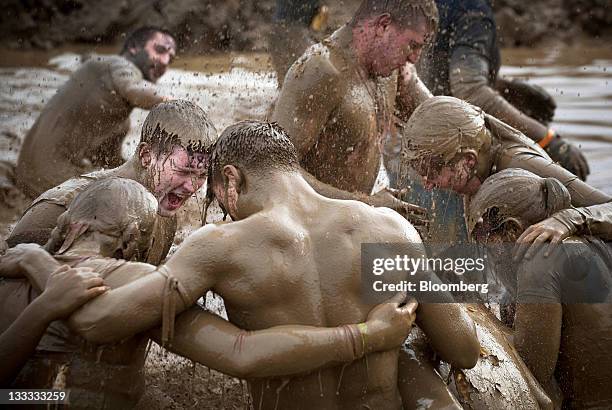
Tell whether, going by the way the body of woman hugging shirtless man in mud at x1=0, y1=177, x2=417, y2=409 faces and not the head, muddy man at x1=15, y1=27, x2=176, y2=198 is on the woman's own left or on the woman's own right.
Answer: on the woman's own left

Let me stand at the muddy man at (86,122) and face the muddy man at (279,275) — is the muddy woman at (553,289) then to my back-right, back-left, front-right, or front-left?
front-left

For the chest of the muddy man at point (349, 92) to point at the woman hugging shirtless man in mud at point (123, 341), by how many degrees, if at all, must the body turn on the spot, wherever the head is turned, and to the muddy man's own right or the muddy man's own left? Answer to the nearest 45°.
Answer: approximately 90° to the muddy man's own right

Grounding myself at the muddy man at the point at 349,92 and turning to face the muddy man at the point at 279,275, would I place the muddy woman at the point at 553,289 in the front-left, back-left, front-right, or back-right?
front-left

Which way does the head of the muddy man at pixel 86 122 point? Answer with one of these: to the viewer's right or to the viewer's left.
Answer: to the viewer's right

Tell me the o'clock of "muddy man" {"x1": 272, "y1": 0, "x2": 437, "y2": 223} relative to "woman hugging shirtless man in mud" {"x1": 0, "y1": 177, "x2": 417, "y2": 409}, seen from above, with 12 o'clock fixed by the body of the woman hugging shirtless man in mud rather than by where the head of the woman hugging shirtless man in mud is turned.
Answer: The muddy man is roughly at 12 o'clock from the woman hugging shirtless man in mud.

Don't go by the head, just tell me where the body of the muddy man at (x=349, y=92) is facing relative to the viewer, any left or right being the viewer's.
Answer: facing the viewer and to the right of the viewer

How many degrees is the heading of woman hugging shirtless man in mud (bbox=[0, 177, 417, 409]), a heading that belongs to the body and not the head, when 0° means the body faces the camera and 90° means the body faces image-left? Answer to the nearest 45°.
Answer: approximately 225°

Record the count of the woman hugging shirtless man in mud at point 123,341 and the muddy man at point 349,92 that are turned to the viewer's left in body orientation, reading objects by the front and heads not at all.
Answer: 0

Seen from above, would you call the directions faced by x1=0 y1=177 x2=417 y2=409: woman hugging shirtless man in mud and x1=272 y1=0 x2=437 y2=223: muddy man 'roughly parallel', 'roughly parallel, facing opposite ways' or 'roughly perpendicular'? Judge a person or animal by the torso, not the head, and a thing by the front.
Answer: roughly perpendicular

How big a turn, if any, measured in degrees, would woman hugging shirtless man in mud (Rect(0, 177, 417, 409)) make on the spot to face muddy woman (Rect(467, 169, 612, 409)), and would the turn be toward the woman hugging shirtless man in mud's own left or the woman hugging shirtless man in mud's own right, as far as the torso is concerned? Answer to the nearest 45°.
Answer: approximately 45° to the woman hugging shirtless man in mud's own right

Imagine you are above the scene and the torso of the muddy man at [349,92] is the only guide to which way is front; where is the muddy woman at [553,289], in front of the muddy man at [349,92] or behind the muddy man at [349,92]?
in front
